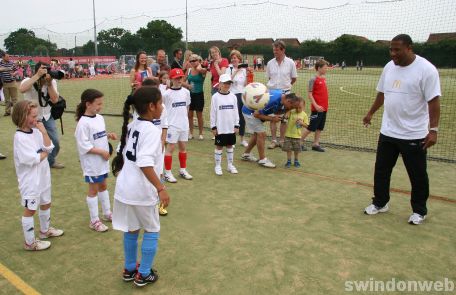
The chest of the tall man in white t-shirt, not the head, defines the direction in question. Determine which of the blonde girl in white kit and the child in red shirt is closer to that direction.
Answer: the blonde girl in white kit

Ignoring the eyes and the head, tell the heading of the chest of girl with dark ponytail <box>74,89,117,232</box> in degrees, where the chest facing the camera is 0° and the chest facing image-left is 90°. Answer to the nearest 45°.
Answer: approximately 315°

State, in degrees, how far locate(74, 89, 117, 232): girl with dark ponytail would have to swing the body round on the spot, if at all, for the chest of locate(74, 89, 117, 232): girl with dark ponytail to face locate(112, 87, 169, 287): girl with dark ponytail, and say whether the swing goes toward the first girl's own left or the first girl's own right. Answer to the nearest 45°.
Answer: approximately 45° to the first girl's own right

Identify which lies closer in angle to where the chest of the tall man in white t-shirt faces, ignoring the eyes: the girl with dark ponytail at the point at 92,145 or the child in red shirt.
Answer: the girl with dark ponytail

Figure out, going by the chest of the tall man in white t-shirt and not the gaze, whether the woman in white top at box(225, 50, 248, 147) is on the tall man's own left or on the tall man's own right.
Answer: on the tall man's own right

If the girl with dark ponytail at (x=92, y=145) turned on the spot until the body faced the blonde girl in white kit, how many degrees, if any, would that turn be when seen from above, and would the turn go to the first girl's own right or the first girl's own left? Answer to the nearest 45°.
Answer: approximately 90° to the first girl's own right

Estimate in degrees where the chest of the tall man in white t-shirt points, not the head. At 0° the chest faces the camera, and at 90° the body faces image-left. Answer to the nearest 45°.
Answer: approximately 45°

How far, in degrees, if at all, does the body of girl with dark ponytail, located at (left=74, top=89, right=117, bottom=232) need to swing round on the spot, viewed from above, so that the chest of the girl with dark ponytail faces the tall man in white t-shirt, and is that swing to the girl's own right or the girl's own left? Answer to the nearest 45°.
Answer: approximately 45° to the girl's own left

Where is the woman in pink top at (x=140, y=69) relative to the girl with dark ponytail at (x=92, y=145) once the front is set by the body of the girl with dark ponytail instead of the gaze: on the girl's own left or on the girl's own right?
on the girl's own left
